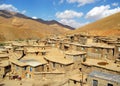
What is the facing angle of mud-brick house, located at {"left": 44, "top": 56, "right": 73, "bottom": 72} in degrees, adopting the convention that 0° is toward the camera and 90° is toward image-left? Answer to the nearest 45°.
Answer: approximately 45°

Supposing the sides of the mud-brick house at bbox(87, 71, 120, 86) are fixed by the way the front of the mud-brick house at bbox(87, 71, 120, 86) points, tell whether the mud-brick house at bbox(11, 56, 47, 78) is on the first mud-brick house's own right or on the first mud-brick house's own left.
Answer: on the first mud-brick house's own right

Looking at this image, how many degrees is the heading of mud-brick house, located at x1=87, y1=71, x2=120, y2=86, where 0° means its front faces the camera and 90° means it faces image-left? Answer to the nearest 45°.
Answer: approximately 45°

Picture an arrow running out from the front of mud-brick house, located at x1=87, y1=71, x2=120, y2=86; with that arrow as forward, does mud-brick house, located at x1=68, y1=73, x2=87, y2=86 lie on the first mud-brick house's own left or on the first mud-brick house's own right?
on the first mud-brick house's own right

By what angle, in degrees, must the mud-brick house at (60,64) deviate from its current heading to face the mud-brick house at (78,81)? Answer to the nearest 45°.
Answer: approximately 90° to its left

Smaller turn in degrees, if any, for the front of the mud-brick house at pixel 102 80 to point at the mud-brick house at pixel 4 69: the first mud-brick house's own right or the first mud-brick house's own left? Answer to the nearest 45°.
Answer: approximately 45° to the first mud-brick house's own right

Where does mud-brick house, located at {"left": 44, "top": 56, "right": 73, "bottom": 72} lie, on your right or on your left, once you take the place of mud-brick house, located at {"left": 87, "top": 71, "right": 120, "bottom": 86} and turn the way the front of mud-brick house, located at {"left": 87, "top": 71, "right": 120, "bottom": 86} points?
on your right

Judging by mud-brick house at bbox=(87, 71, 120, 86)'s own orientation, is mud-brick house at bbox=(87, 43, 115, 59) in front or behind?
behind
